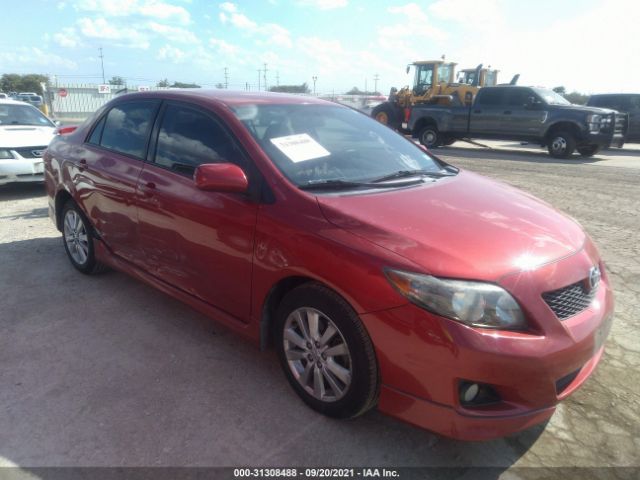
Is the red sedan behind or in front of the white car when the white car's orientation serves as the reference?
in front

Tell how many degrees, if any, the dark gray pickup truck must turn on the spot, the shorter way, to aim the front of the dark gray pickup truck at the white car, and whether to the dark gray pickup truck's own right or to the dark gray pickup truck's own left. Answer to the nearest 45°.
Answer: approximately 90° to the dark gray pickup truck's own right

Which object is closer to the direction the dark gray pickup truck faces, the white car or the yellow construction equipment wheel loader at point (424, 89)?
the white car

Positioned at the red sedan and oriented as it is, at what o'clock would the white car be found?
The white car is roughly at 6 o'clock from the red sedan.

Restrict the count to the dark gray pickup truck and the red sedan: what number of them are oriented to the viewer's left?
0

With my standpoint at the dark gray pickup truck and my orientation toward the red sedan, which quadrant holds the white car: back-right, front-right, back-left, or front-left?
front-right

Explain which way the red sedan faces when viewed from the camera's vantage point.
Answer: facing the viewer and to the right of the viewer

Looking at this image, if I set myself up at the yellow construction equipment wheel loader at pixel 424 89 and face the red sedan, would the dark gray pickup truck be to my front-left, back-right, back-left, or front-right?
front-left

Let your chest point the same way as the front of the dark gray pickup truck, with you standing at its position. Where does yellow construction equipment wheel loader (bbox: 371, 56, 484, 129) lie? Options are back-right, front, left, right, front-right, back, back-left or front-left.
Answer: back

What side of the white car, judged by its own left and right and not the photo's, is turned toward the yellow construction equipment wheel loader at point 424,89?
left

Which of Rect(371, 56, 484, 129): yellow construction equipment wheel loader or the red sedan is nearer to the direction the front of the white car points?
the red sedan

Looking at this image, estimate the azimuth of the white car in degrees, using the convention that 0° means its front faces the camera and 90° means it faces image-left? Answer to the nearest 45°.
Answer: approximately 315°

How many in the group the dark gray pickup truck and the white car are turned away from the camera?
0

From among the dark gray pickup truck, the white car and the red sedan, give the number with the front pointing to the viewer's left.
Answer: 0
